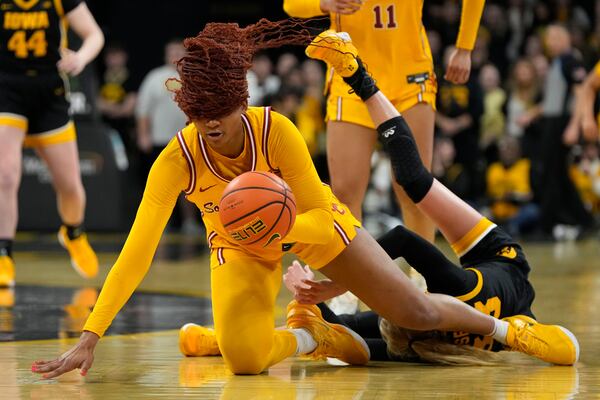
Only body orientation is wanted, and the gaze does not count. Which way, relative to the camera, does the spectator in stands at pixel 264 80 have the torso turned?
toward the camera

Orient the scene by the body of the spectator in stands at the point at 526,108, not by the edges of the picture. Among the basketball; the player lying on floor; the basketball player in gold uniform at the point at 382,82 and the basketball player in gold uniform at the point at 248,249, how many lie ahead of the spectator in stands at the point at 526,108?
4

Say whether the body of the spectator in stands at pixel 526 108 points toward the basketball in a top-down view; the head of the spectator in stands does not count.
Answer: yes

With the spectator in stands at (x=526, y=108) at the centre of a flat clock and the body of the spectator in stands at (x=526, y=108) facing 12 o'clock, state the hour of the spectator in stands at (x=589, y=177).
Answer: the spectator in stands at (x=589, y=177) is roughly at 10 o'clock from the spectator in stands at (x=526, y=108).

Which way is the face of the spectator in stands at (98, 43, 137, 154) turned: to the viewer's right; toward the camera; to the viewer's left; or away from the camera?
toward the camera

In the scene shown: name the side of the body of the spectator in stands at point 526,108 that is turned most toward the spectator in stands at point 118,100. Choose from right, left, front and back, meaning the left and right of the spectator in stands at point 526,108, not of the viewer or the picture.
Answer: right

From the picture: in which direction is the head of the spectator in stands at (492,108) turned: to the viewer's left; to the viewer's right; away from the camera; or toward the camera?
toward the camera

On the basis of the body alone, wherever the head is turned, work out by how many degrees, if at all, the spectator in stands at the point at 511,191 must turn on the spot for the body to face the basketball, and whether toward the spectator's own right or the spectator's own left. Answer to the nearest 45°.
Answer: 0° — they already face it

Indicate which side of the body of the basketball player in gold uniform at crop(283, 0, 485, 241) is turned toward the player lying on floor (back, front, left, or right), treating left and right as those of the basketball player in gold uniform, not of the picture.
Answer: front

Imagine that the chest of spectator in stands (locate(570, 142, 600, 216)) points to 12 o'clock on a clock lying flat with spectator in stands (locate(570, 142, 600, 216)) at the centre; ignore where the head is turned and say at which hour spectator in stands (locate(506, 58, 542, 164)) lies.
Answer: spectator in stands (locate(506, 58, 542, 164)) is roughly at 4 o'clock from spectator in stands (locate(570, 142, 600, 216)).

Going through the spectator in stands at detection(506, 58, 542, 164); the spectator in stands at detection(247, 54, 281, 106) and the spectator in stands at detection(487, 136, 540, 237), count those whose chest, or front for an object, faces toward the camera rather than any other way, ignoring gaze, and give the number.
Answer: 3

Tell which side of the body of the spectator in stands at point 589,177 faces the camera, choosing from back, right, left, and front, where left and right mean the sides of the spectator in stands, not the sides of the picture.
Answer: front

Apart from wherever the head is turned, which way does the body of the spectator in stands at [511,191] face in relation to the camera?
toward the camera

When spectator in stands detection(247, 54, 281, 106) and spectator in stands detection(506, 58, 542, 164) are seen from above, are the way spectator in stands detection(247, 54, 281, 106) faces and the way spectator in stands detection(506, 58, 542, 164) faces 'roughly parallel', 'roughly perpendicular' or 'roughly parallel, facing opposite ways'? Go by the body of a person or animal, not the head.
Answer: roughly parallel
